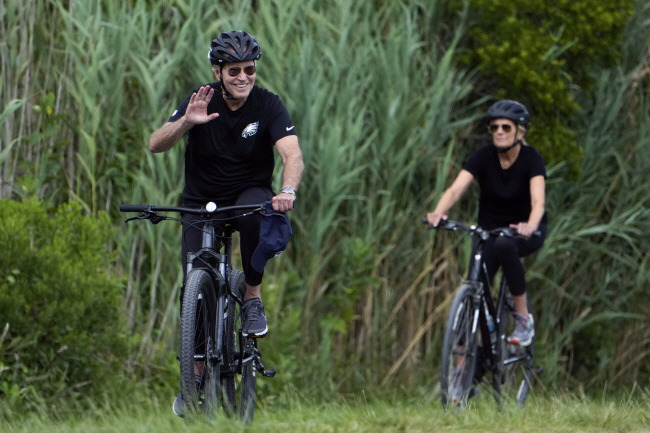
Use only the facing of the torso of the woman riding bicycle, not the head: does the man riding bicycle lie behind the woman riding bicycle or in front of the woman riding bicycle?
in front

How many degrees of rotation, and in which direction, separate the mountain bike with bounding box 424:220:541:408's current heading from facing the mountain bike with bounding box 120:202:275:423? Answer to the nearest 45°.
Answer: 0° — it already faces it

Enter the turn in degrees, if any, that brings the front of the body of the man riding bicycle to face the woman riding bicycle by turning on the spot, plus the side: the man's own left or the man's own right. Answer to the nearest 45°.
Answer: approximately 135° to the man's own left

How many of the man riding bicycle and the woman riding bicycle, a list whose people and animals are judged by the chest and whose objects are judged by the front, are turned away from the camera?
0

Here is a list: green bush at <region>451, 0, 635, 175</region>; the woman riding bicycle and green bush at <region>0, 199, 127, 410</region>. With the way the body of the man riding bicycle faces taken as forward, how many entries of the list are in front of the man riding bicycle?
0

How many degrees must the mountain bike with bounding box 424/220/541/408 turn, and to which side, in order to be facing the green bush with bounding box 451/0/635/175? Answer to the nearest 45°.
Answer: approximately 135° to its right

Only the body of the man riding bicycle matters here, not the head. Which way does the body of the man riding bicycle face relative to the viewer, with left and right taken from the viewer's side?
facing the viewer

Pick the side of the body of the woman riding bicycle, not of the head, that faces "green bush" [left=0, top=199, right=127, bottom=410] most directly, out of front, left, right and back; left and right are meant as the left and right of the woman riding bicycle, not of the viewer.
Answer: right

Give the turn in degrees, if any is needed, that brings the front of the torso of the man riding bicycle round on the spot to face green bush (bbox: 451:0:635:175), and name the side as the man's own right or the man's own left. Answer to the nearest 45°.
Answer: approximately 135° to the man's own left

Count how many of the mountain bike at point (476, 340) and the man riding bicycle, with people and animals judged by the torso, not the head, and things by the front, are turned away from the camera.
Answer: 0

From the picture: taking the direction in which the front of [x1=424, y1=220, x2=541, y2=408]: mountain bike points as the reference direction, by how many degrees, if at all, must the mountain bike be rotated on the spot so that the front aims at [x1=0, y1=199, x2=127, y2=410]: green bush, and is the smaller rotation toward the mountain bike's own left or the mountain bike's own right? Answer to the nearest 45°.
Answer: approximately 45° to the mountain bike's own right

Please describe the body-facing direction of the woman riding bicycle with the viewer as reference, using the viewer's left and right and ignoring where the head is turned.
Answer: facing the viewer and to the left of the viewer
